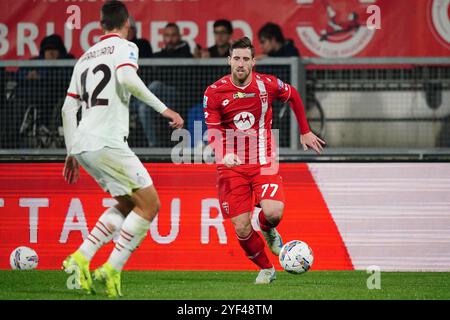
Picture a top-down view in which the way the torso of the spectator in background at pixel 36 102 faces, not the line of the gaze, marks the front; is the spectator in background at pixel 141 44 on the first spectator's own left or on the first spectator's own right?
on the first spectator's own left

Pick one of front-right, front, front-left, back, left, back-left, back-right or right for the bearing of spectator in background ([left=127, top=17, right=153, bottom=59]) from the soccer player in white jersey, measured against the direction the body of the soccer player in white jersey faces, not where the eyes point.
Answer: front-left

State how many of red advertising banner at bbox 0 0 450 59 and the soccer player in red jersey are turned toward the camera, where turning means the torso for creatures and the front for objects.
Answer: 2

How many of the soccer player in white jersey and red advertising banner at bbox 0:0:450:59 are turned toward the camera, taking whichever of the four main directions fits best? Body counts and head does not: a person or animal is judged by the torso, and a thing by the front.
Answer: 1

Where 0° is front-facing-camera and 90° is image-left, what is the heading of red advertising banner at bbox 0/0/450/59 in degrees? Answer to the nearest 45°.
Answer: approximately 0°

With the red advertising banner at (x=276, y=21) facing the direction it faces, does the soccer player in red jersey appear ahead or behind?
ahead

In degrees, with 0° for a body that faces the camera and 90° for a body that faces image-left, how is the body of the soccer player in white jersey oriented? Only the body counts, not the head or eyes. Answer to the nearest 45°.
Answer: approximately 225°

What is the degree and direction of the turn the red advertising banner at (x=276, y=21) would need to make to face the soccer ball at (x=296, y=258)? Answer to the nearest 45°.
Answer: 0° — it already faces it
